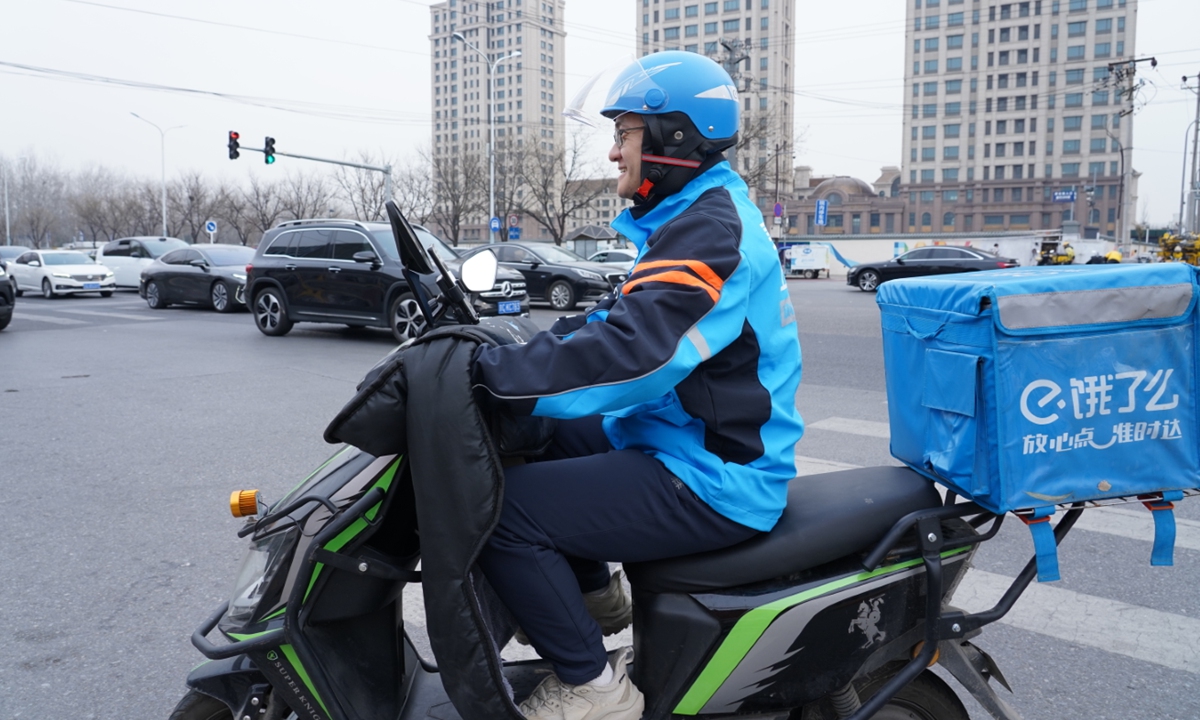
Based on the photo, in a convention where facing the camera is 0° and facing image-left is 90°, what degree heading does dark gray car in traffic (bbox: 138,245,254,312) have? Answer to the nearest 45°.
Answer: approximately 315°

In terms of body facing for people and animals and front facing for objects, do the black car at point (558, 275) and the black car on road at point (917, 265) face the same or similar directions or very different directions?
very different directions

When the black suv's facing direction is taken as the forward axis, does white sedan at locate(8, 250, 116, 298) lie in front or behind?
behind

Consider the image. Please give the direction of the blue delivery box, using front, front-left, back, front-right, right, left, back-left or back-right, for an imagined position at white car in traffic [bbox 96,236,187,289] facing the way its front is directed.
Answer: front-right

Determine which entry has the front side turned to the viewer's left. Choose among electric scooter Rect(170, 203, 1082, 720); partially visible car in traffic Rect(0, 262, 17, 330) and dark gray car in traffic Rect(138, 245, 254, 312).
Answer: the electric scooter

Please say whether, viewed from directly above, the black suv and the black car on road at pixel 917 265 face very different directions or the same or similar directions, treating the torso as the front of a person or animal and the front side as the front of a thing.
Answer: very different directions

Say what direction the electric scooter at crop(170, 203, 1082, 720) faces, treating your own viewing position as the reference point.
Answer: facing to the left of the viewer

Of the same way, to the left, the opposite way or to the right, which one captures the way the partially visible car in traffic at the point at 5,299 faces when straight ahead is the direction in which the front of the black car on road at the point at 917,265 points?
the opposite way

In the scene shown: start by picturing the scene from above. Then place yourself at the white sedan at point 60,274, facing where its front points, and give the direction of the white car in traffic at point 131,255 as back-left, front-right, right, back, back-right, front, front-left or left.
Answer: left

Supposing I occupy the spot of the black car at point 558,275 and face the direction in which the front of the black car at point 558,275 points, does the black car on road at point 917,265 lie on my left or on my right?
on my left

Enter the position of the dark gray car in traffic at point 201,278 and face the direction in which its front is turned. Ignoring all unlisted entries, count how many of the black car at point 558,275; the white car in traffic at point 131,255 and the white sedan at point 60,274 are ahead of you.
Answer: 1

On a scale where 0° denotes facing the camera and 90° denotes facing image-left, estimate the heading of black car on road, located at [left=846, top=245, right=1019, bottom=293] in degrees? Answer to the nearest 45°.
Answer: approximately 90°
